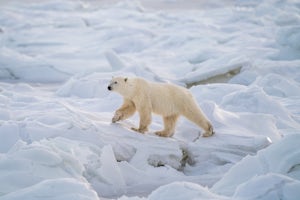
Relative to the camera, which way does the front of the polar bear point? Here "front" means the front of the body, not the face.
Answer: to the viewer's left
